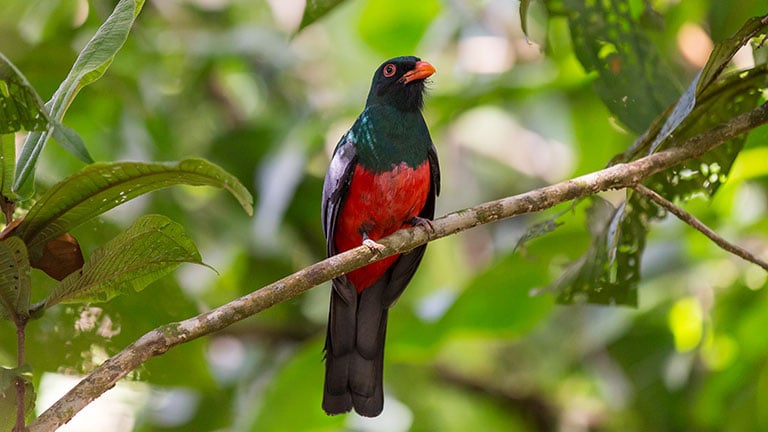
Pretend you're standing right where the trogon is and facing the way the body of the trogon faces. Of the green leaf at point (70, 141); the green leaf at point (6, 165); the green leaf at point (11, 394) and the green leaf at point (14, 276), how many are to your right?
4

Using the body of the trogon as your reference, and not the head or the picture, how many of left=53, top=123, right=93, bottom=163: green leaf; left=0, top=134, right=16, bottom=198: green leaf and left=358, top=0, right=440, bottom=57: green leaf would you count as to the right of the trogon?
2

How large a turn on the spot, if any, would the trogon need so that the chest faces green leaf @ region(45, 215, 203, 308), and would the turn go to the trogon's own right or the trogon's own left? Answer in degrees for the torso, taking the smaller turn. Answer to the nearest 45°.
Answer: approximately 90° to the trogon's own right

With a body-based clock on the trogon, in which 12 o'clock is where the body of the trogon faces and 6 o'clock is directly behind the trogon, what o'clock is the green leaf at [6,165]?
The green leaf is roughly at 3 o'clock from the trogon.

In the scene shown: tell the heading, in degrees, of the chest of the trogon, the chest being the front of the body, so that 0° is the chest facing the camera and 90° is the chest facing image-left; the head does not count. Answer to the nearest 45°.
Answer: approximately 315°

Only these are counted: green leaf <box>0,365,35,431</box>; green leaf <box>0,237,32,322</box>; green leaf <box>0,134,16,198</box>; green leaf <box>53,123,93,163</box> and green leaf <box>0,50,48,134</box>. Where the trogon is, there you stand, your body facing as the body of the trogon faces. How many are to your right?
5

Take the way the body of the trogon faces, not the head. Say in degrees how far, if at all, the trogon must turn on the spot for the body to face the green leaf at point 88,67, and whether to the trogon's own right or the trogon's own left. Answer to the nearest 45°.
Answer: approximately 90° to the trogon's own right

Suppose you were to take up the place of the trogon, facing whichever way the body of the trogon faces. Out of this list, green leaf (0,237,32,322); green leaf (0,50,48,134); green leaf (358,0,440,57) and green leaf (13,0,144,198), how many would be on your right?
3

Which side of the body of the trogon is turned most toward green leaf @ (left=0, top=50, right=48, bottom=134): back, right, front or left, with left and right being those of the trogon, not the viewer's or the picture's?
right

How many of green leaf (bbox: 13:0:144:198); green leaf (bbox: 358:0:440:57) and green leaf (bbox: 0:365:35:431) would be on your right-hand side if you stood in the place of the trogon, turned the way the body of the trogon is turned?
2

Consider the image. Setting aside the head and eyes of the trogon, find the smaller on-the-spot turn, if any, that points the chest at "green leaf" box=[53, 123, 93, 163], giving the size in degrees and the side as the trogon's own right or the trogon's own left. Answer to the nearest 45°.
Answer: approximately 90° to the trogon's own right
